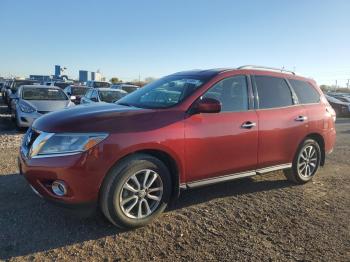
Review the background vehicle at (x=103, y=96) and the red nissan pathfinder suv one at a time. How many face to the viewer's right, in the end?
0

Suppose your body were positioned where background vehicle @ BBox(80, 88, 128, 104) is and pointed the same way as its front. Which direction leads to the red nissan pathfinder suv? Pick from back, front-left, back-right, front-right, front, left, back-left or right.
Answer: front-left

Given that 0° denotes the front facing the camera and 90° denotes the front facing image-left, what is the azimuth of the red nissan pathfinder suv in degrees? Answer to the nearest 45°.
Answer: approximately 45°

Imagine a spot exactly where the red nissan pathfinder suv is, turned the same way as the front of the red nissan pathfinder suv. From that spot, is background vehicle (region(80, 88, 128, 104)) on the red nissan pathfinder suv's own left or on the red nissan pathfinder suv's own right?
on the red nissan pathfinder suv's own right

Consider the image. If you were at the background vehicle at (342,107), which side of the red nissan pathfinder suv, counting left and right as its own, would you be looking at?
back
